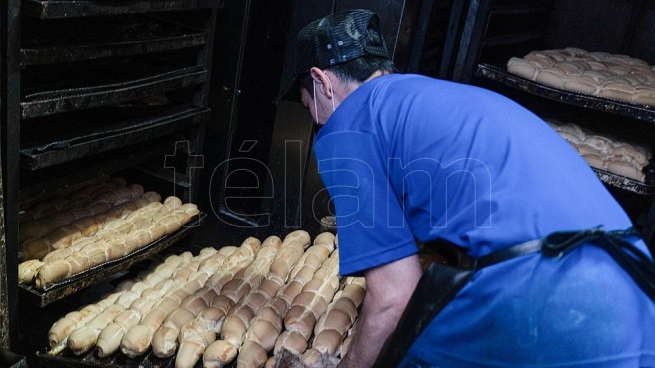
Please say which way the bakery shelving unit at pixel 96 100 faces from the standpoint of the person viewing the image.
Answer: facing the viewer and to the right of the viewer

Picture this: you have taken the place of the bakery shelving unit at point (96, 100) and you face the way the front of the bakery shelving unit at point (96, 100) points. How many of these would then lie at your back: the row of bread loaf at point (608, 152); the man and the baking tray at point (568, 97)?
0

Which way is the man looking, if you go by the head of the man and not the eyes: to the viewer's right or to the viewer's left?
to the viewer's left

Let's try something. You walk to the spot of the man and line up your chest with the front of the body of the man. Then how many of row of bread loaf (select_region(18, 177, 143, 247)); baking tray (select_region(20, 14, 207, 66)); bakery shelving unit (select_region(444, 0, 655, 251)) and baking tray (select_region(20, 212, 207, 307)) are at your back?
0

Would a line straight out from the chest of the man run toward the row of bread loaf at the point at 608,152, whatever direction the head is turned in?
no

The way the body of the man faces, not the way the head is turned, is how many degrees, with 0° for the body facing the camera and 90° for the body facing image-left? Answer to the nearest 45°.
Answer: approximately 135°

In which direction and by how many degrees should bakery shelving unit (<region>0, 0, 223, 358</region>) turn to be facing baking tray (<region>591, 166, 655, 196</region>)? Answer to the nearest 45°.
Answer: approximately 45° to its left

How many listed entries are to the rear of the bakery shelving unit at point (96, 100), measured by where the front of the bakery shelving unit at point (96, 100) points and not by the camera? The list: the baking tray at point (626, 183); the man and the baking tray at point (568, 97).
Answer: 0

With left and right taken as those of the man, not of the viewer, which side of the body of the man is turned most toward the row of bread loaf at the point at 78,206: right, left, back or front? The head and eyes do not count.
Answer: front

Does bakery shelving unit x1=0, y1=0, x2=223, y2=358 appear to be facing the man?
yes

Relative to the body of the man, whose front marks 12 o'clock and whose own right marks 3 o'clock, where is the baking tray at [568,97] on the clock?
The baking tray is roughly at 2 o'clock from the man.

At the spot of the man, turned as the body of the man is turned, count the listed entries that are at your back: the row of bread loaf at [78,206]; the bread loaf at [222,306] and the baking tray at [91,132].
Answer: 0
